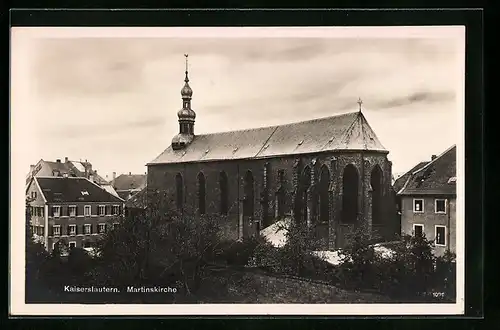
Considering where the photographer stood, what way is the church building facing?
facing away from the viewer and to the left of the viewer
